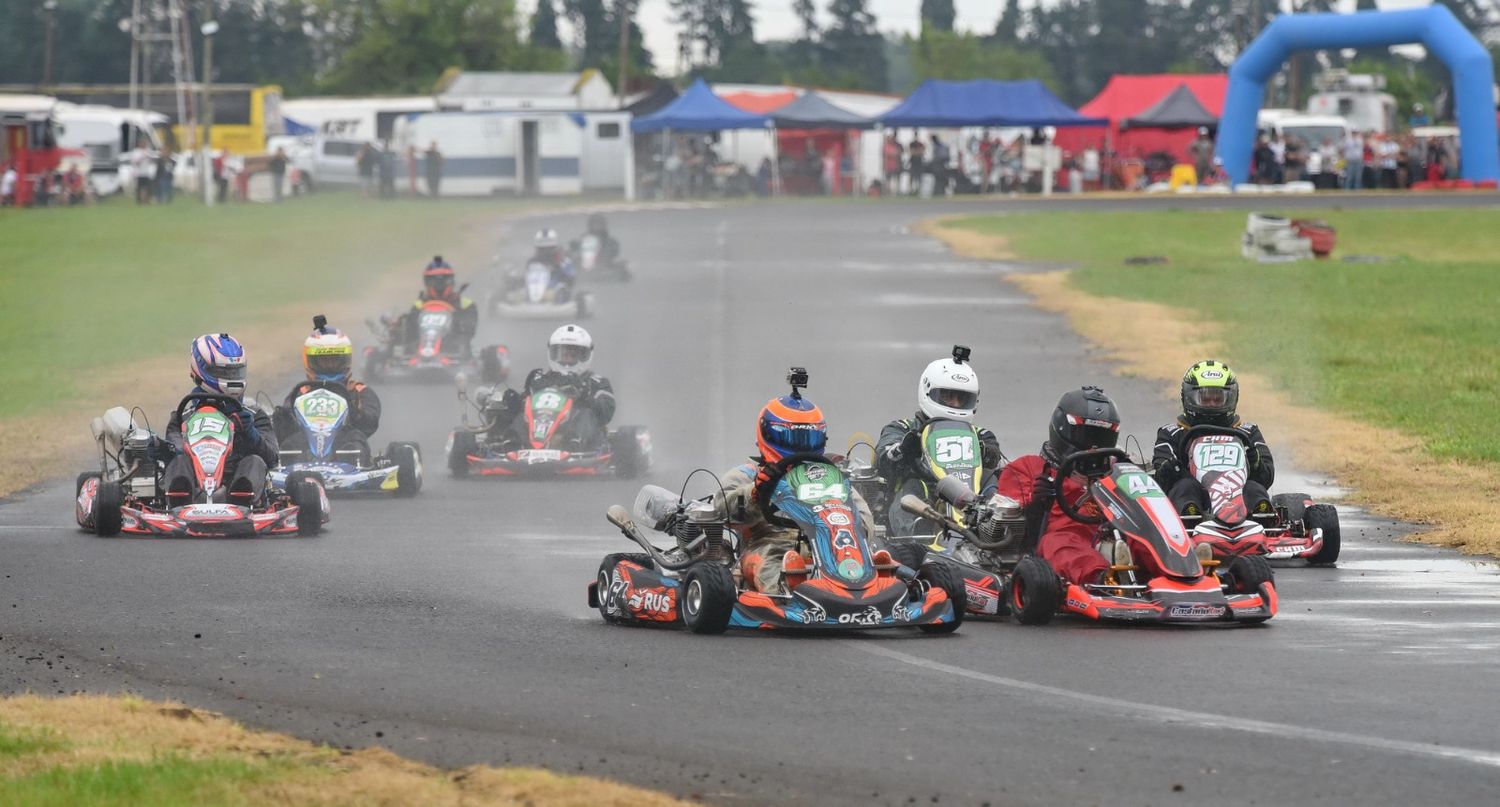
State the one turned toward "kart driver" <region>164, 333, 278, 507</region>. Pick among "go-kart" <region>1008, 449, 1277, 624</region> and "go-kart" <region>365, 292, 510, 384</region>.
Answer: "go-kart" <region>365, 292, 510, 384</region>

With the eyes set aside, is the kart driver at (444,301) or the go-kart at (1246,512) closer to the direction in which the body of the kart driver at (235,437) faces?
the go-kart

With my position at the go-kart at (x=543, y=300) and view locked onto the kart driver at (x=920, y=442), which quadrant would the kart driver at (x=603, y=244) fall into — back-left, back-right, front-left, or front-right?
back-left

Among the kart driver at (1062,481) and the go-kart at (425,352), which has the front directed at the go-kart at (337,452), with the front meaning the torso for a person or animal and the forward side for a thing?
the go-kart at (425,352)

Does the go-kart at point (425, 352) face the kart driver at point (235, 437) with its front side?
yes

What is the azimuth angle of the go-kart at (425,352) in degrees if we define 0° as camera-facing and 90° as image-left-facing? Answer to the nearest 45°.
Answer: approximately 0°
